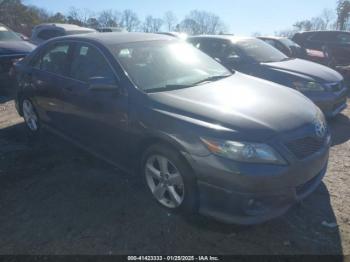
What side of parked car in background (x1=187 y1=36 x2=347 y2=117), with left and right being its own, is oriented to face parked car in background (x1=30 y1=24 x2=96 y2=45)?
back

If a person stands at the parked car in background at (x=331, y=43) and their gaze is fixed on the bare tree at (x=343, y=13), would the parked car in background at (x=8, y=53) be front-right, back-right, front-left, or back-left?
back-left

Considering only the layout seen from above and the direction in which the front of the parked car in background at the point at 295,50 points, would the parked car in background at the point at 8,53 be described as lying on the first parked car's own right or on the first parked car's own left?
on the first parked car's own right

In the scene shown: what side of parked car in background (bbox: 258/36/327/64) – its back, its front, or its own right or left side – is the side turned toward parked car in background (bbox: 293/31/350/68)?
left

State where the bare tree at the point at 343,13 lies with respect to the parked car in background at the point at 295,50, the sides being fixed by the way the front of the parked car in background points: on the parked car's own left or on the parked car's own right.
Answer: on the parked car's own left

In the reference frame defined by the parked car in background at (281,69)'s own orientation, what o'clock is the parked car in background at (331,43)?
the parked car in background at (331,43) is roughly at 8 o'clock from the parked car in background at (281,69).

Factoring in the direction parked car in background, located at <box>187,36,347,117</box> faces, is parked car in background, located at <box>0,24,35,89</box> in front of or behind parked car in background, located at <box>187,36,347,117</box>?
behind

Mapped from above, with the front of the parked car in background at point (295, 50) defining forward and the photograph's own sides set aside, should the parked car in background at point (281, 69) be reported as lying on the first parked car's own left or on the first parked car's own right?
on the first parked car's own right

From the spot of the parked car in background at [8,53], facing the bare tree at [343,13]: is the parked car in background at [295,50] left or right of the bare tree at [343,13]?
right

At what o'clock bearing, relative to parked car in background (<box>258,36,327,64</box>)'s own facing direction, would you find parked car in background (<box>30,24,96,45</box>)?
parked car in background (<box>30,24,96,45</box>) is roughly at 4 o'clock from parked car in background (<box>258,36,327,64</box>).

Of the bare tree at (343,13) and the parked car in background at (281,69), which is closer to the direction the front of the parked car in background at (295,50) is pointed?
the parked car in background

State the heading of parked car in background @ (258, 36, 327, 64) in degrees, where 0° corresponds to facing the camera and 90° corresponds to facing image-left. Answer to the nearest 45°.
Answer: approximately 315°

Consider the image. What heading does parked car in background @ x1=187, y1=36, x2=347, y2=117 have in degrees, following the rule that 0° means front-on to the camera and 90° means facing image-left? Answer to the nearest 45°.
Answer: approximately 315°
